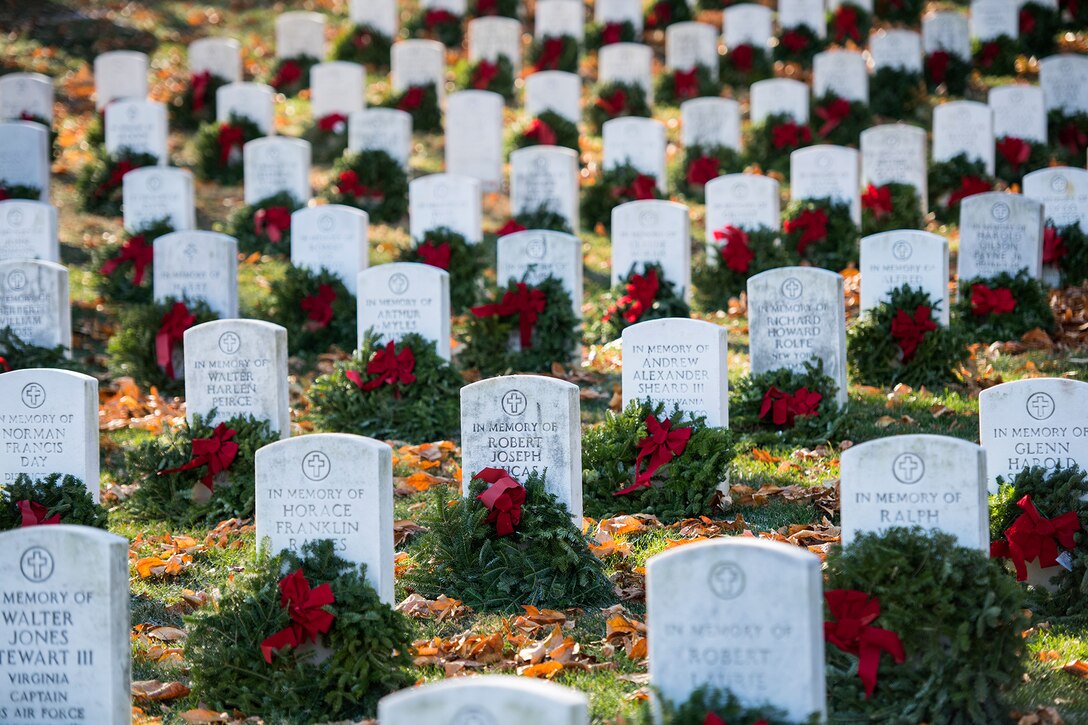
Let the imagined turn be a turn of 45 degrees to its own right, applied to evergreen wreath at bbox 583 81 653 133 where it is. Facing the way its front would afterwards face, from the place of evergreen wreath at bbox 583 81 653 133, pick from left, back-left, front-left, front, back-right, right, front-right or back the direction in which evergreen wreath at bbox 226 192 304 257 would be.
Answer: front

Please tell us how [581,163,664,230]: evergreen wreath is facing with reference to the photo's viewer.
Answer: facing the viewer

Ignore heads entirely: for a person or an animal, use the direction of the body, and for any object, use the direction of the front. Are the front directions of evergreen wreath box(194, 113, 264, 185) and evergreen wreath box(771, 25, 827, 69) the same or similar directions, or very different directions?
same or similar directions

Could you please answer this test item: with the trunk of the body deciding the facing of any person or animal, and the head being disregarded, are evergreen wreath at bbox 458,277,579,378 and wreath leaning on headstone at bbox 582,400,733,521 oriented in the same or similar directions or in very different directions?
same or similar directions

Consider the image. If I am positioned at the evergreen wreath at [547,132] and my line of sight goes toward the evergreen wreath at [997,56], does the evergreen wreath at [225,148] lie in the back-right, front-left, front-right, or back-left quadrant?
back-left

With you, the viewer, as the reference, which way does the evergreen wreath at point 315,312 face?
facing the viewer

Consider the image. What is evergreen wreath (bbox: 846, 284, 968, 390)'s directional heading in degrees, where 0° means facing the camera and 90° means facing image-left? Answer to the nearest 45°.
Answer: approximately 0°

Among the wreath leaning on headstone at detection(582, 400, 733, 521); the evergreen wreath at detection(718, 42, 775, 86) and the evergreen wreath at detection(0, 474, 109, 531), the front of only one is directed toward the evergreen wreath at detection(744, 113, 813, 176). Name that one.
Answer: the evergreen wreath at detection(718, 42, 775, 86)

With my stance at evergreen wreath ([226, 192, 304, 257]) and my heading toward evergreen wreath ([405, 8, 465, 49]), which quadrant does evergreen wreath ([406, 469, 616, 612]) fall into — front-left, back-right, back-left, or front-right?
back-right

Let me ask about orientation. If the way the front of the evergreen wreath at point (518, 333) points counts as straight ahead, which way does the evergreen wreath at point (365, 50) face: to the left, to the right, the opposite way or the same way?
the same way

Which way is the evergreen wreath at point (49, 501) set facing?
toward the camera

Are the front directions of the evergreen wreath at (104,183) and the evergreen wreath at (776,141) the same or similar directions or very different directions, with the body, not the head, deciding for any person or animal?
same or similar directions

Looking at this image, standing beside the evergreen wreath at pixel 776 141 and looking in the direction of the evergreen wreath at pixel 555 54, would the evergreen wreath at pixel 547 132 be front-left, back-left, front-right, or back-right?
front-left

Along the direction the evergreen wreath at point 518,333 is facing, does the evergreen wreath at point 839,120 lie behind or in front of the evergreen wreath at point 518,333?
behind

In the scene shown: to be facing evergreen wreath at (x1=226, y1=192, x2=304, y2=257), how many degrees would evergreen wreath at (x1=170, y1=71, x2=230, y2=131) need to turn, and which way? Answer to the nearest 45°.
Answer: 0° — it already faces it

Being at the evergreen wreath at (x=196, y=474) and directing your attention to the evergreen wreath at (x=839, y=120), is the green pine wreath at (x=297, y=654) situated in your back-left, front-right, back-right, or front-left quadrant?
back-right

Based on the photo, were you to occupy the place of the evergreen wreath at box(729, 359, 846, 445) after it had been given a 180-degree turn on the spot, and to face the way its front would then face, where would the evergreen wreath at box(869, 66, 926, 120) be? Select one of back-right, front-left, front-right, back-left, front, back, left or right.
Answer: front

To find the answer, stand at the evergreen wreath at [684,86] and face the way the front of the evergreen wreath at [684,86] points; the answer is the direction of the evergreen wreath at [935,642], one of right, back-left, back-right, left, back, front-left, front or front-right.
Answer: front
